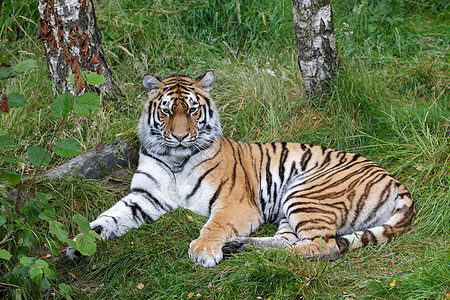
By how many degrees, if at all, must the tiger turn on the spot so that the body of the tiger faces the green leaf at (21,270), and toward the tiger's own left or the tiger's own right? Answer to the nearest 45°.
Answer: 0° — it already faces it

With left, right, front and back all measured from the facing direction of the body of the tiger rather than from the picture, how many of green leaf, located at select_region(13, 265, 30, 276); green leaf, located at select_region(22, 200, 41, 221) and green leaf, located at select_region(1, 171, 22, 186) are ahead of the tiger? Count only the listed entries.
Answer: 3

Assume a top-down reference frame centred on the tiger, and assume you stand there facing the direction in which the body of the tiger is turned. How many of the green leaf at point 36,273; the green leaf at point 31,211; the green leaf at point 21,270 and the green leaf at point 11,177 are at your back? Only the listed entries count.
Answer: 0

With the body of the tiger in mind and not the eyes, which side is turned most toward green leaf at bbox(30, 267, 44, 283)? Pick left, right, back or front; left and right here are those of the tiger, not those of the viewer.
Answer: front

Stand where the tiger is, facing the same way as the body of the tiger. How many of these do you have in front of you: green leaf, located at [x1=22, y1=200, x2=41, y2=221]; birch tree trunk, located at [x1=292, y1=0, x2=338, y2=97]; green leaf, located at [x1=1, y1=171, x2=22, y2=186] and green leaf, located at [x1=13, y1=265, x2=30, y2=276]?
3

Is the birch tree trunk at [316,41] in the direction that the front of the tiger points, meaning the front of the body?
no

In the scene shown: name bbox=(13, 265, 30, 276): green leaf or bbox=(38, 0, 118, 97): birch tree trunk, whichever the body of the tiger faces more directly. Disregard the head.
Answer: the green leaf

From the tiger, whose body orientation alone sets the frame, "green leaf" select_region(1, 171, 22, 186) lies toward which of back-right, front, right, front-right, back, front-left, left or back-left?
front

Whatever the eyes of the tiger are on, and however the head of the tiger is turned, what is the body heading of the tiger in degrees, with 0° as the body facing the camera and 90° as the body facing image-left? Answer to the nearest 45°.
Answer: approximately 45°

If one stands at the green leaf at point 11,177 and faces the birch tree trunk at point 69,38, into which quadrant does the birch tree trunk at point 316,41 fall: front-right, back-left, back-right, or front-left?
front-right

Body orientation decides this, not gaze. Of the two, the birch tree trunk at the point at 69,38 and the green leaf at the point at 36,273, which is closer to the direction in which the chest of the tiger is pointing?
the green leaf

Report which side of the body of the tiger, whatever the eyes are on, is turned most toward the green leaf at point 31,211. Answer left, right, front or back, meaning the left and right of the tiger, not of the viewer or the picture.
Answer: front

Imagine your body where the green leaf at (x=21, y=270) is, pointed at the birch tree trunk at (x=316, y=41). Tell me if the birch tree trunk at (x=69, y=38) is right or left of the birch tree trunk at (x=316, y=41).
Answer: left

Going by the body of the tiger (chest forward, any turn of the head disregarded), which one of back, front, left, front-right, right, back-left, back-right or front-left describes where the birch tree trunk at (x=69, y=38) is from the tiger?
right
